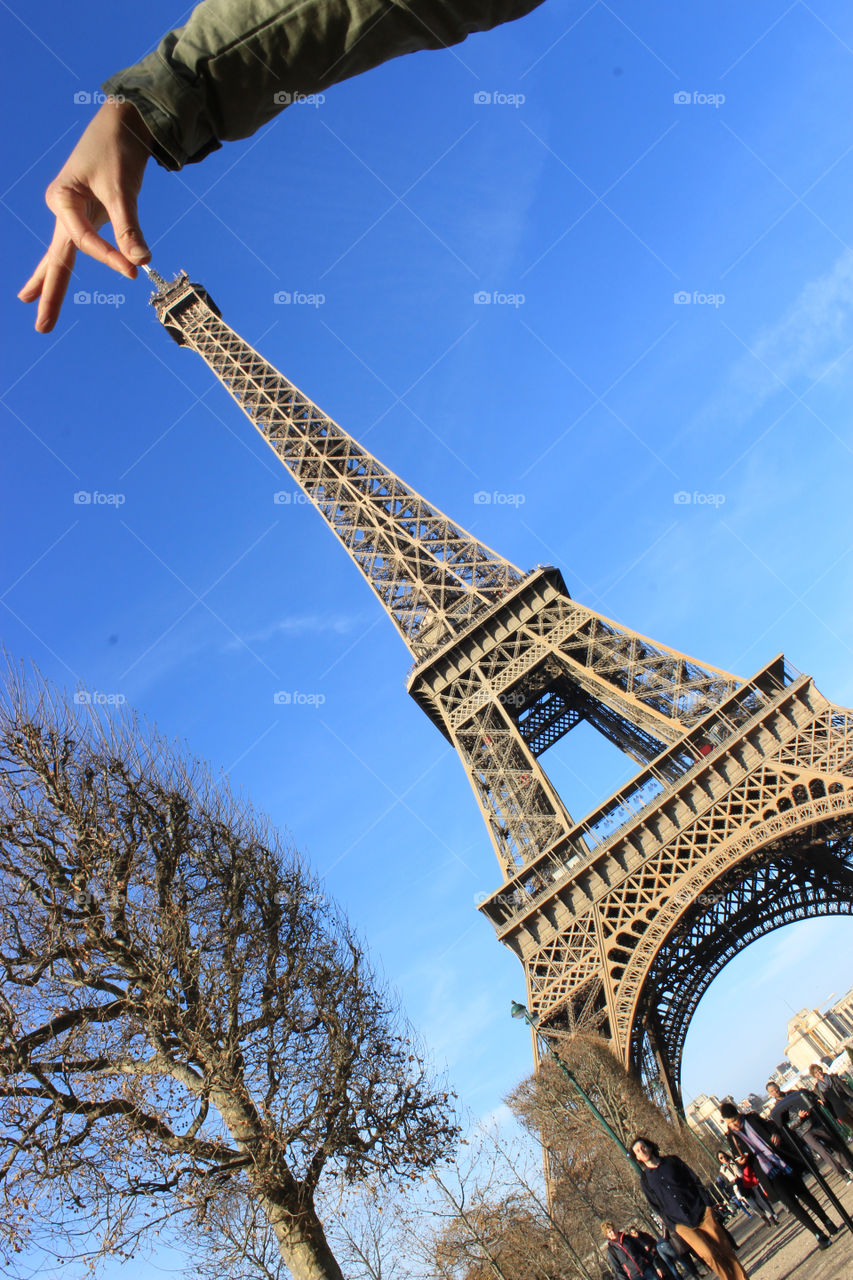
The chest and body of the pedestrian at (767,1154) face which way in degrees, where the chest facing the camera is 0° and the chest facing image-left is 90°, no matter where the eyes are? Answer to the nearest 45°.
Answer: approximately 0°

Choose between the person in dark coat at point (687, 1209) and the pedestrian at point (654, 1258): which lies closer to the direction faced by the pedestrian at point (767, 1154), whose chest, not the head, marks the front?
the person in dark coat

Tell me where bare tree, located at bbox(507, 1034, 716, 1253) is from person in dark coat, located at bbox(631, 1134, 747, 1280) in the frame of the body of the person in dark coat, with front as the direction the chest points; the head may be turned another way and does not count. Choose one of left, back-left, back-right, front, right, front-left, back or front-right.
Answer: back

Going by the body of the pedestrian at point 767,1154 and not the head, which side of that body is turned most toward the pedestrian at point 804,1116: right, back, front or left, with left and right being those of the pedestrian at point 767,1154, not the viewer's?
back

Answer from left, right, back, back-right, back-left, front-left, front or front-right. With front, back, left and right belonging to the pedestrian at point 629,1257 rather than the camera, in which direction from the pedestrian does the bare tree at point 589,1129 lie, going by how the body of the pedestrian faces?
back

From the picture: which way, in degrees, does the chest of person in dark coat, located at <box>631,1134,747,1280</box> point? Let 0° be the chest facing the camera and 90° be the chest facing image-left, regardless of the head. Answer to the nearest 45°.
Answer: approximately 0°
